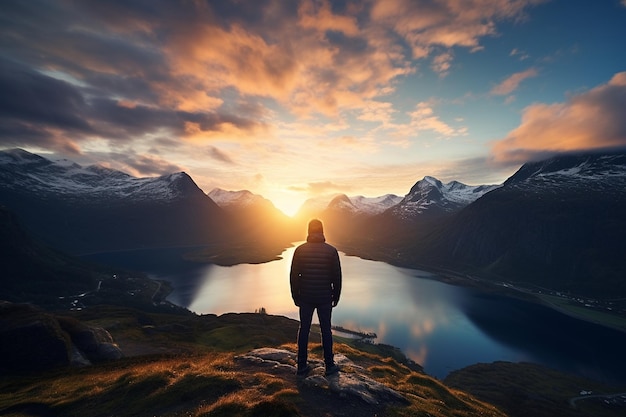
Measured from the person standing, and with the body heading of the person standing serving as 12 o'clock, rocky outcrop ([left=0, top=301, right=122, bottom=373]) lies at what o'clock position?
The rocky outcrop is roughly at 10 o'clock from the person standing.

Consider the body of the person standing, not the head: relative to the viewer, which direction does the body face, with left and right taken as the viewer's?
facing away from the viewer
